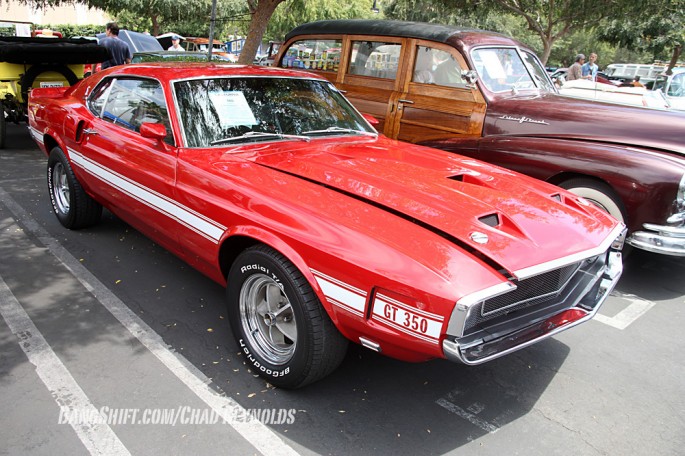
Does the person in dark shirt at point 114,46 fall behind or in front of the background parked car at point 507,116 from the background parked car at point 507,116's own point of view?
behind

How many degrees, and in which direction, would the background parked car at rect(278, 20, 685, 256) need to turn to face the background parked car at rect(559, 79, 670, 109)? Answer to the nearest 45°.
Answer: approximately 90° to its left

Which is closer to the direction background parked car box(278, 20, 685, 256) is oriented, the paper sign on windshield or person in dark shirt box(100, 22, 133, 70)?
the paper sign on windshield

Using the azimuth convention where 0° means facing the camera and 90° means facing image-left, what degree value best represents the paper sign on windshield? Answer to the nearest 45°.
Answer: approximately 315°

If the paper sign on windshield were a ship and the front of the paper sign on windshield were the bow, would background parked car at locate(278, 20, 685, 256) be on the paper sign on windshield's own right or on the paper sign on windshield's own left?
on the paper sign on windshield's own left

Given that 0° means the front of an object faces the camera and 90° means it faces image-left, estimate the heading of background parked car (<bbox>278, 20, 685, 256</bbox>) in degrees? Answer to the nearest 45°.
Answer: approximately 315°

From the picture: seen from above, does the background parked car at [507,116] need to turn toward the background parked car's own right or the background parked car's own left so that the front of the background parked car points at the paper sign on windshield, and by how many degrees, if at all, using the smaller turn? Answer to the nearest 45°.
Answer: approximately 90° to the background parked car's own right

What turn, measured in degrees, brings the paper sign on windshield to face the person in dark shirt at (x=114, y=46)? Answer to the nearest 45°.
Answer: approximately 135° to its left

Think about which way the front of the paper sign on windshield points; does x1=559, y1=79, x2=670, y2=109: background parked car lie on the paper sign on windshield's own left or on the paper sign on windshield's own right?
on the paper sign on windshield's own left
